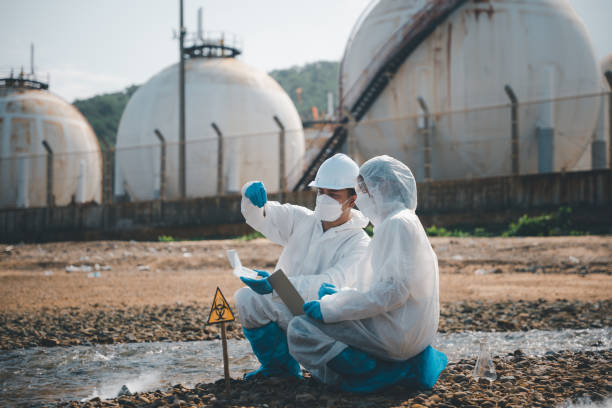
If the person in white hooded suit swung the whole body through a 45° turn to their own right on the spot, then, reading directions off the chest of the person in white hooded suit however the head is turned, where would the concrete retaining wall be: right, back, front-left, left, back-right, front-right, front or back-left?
front-right

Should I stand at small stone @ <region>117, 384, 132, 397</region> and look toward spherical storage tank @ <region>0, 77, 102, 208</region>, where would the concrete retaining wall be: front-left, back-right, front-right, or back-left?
front-right

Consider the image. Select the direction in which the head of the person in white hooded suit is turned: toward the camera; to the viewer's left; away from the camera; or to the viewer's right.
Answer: to the viewer's left

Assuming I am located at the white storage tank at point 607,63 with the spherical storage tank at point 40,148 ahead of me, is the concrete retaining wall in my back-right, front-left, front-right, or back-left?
front-left

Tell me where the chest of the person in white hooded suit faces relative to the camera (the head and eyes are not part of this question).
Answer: to the viewer's left
